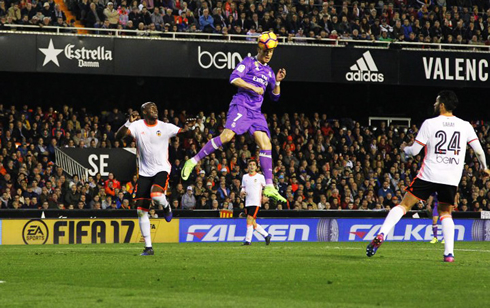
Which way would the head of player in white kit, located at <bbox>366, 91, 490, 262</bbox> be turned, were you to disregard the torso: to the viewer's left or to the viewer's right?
to the viewer's left

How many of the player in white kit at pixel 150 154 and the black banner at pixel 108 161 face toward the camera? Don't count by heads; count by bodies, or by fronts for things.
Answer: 2

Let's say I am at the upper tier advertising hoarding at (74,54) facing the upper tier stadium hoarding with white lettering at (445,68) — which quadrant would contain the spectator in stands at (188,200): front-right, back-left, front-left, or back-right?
front-right

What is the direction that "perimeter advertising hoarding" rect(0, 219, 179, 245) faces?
toward the camera

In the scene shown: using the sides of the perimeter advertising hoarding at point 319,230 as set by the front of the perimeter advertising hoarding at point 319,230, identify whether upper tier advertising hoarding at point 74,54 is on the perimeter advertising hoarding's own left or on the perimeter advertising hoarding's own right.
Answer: on the perimeter advertising hoarding's own right

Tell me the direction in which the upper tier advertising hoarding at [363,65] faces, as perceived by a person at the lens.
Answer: facing the viewer

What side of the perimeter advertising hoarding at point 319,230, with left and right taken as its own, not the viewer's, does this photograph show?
front

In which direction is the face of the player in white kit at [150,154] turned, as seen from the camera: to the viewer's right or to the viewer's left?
to the viewer's right

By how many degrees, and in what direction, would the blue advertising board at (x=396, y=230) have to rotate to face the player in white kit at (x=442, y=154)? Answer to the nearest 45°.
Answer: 0° — it already faces them

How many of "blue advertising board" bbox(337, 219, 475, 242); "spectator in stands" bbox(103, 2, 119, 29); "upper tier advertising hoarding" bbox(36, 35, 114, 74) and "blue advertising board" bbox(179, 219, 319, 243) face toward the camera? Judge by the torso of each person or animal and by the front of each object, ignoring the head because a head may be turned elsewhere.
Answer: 4

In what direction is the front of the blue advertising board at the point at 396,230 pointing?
toward the camera

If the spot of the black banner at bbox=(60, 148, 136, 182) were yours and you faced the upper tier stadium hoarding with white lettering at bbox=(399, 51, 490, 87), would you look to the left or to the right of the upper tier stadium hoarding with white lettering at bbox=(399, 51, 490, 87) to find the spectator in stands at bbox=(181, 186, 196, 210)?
right

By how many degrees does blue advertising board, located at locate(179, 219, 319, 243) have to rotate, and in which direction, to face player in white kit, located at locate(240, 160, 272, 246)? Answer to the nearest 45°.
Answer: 0° — it already faces them
